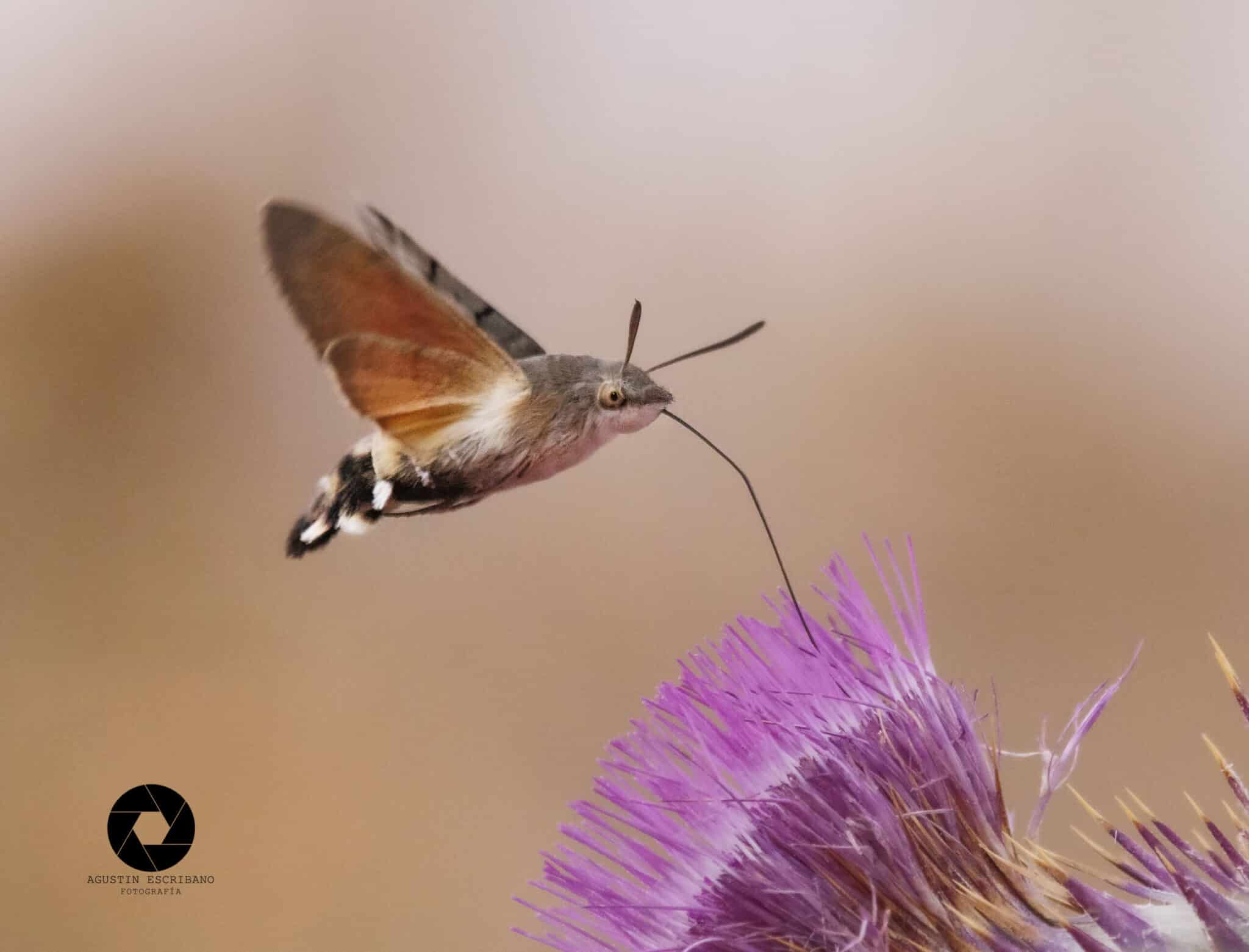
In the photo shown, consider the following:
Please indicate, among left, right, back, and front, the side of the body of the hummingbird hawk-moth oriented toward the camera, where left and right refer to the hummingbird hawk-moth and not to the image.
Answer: right
